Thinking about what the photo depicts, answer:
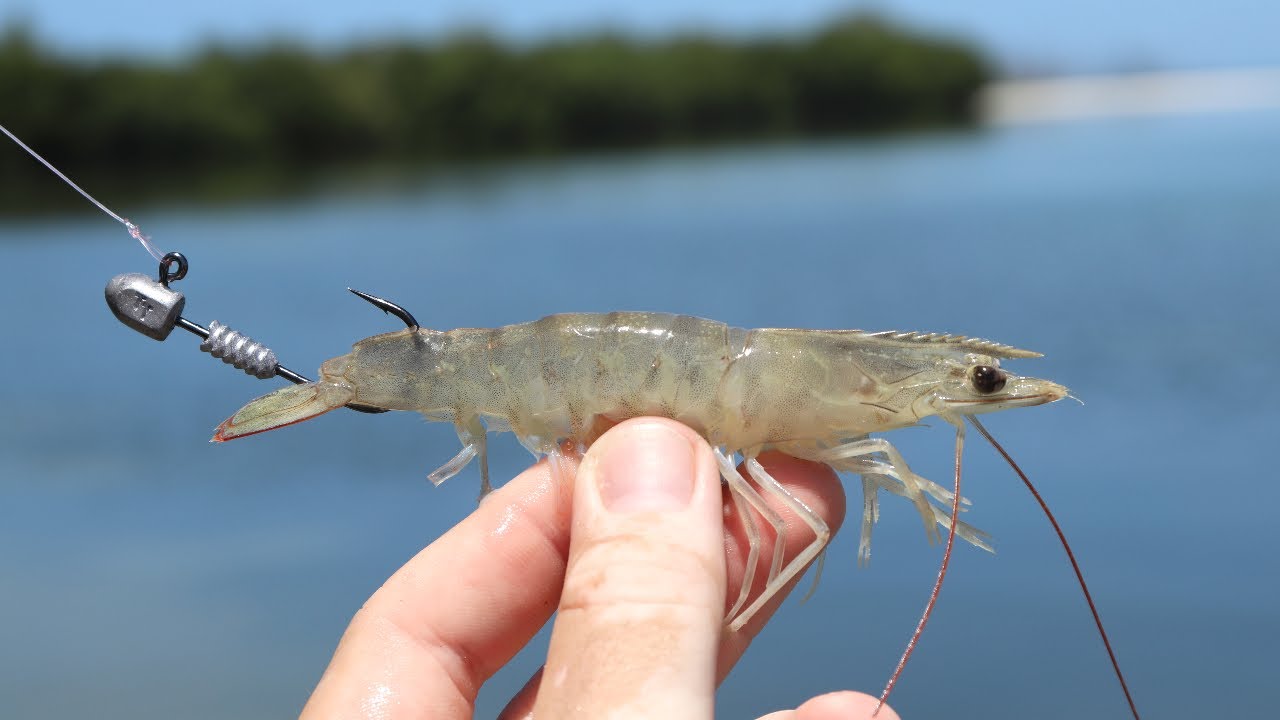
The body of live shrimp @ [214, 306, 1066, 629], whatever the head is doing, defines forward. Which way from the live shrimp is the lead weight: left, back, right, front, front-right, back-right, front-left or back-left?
back

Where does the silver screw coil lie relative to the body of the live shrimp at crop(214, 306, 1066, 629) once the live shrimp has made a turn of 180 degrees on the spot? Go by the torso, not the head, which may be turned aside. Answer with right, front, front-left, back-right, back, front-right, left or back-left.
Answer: front

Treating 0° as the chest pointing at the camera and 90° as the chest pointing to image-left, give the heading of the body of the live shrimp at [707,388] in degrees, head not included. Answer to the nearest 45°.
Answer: approximately 270°
